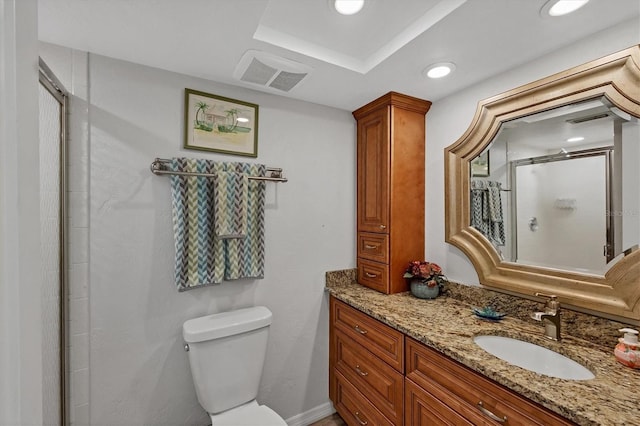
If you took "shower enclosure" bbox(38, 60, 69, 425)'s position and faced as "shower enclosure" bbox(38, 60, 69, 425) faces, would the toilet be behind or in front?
in front

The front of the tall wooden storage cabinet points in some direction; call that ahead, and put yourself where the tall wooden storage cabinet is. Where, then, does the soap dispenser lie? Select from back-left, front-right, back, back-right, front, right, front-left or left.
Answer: left

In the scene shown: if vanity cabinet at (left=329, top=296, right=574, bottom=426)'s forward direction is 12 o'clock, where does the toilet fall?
The toilet is roughly at 1 o'clock from the vanity cabinet.

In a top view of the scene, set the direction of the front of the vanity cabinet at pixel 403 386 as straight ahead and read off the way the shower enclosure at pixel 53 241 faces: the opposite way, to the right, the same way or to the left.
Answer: the opposite way

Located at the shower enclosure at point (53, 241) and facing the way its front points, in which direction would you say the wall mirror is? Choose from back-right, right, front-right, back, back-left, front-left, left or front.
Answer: front-right

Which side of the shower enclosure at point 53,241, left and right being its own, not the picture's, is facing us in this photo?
right

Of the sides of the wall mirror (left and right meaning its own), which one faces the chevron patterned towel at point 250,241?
front

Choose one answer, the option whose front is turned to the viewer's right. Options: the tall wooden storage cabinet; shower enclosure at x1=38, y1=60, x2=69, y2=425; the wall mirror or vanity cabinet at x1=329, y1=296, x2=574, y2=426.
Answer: the shower enclosure

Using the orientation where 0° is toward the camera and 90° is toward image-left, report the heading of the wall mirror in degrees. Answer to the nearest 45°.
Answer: approximately 45°
